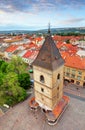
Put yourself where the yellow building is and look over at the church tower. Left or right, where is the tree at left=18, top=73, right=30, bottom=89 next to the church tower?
right

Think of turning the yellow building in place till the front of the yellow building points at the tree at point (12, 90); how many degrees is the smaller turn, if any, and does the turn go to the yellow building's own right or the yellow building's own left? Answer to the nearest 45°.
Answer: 0° — it already faces it

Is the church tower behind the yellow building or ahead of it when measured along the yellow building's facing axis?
ahead

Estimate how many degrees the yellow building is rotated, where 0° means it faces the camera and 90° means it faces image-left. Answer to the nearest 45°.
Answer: approximately 45°

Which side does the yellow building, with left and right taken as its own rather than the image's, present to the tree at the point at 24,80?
front
